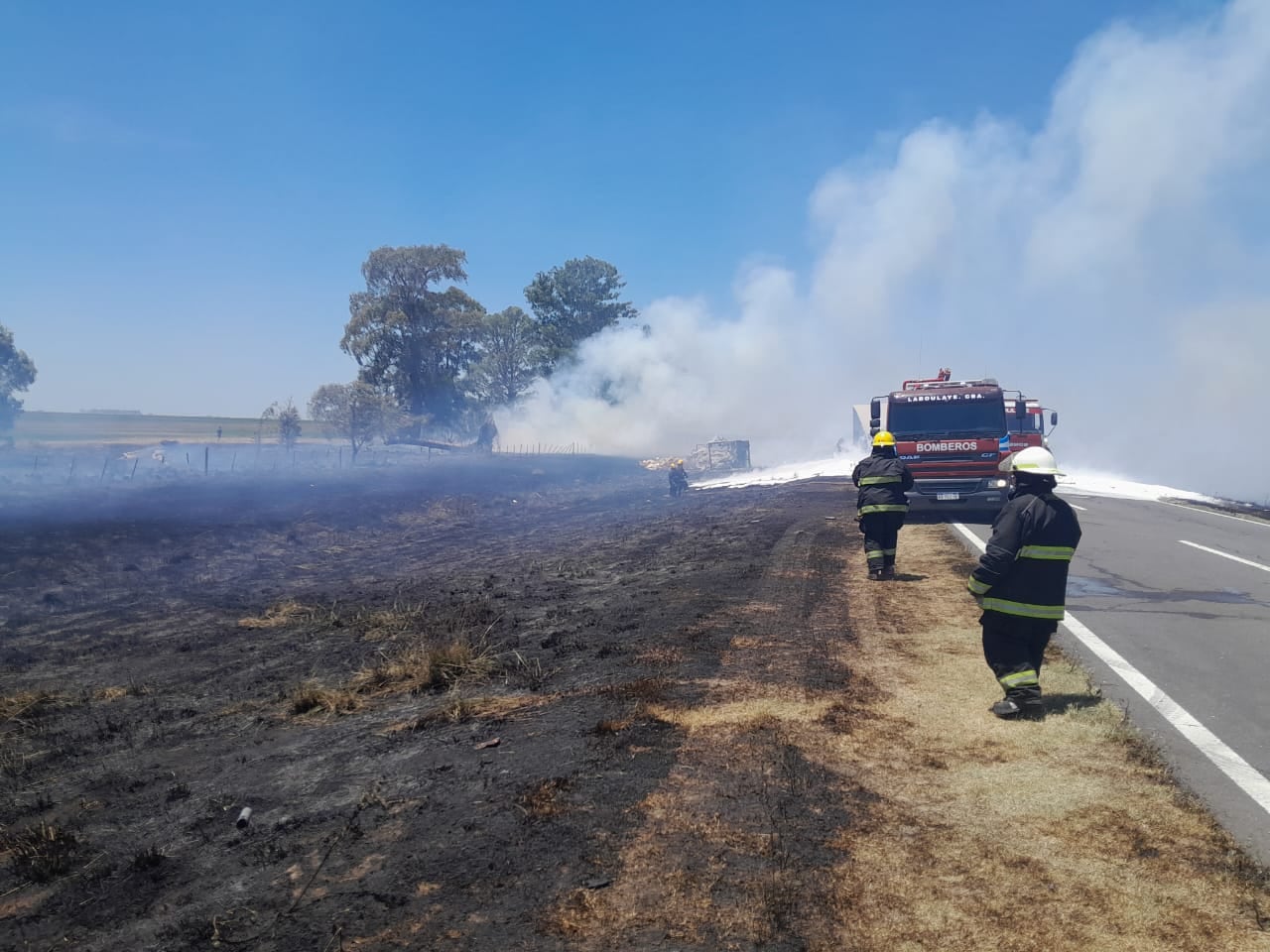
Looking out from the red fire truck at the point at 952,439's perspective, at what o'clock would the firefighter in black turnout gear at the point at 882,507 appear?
The firefighter in black turnout gear is roughly at 12 o'clock from the red fire truck.

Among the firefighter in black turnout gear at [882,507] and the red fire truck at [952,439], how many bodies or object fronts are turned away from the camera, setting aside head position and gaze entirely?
1

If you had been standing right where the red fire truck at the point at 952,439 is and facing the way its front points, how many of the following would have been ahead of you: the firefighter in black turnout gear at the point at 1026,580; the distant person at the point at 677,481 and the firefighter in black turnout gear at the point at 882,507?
2

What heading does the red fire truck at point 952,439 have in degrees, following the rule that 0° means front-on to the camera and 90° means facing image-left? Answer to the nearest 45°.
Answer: approximately 0°

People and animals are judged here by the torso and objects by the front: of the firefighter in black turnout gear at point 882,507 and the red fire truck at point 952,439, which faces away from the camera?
the firefighter in black turnout gear

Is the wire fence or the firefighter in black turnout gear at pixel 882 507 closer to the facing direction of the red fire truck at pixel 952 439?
the firefighter in black turnout gear

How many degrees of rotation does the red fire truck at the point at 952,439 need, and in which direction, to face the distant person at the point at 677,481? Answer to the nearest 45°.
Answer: approximately 135° to its right

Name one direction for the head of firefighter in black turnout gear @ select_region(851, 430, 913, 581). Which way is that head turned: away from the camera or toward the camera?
away from the camera

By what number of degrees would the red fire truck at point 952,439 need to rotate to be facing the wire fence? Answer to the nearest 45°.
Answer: approximately 90° to its right

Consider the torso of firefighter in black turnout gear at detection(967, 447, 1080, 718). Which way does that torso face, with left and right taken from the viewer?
facing away from the viewer and to the left of the viewer

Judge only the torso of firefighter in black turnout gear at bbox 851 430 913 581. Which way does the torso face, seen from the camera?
away from the camera
